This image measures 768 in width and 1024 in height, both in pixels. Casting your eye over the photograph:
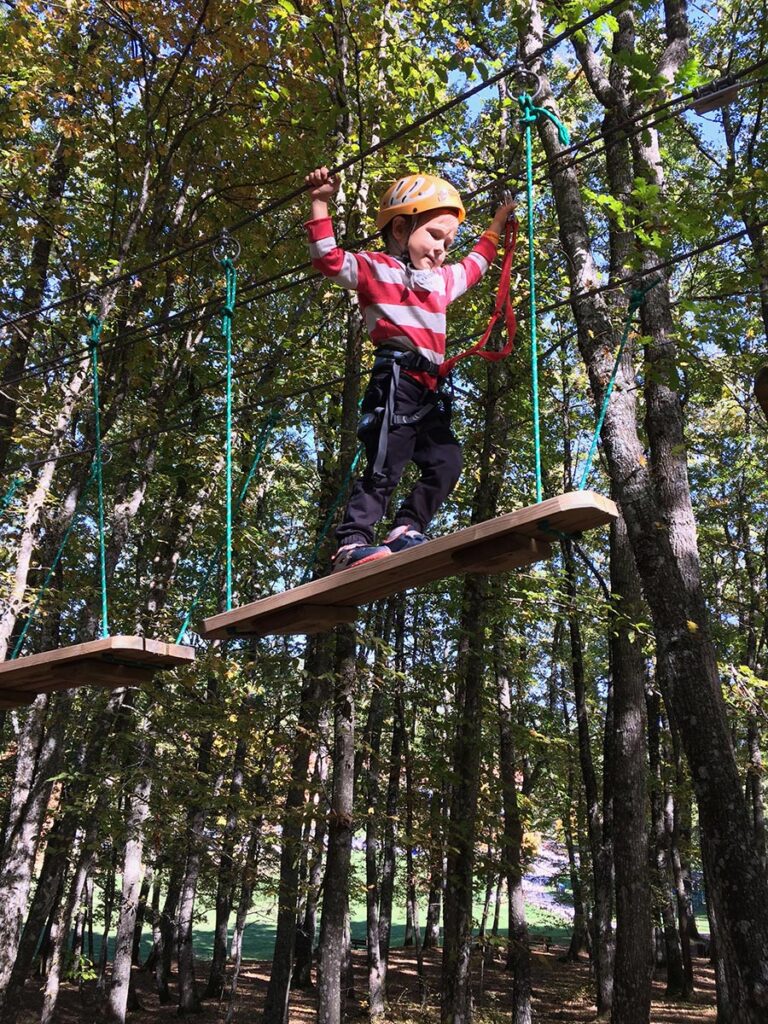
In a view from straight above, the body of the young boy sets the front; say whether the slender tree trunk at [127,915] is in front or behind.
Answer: behind

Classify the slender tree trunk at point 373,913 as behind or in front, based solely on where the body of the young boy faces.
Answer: behind

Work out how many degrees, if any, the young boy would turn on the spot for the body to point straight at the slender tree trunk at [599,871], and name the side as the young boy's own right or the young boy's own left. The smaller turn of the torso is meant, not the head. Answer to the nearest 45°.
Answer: approximately 135° to the young boy's own left

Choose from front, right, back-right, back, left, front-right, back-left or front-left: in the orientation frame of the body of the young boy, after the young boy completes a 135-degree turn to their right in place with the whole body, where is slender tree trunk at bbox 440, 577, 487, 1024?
right

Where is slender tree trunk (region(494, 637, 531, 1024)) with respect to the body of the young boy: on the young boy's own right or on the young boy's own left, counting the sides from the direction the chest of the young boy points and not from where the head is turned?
on the young boy's own left

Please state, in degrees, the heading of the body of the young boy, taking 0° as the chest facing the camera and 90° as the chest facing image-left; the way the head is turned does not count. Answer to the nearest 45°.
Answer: approximately 315°

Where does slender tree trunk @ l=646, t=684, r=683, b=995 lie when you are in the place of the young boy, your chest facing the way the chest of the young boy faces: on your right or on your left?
on your left

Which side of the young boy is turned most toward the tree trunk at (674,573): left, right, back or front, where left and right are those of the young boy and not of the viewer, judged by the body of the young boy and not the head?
left

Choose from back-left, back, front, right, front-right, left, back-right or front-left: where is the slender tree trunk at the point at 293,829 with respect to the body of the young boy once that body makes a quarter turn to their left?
front-left

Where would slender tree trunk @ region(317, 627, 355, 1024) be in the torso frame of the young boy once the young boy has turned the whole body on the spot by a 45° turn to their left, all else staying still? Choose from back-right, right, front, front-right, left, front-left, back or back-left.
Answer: left
